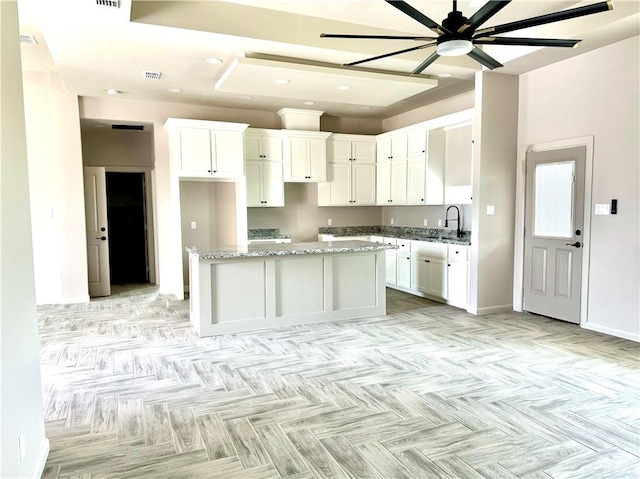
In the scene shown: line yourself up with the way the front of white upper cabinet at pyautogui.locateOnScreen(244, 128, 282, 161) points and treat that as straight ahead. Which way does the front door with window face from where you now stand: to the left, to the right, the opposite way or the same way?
to the right

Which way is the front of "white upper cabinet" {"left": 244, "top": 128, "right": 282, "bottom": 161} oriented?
toward the camera

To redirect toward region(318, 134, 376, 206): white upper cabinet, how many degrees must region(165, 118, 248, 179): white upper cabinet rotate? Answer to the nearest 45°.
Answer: approximately 90° to its left

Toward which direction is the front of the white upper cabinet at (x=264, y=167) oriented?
toward the camera

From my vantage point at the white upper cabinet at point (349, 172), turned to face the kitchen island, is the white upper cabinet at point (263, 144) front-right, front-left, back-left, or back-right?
front-right

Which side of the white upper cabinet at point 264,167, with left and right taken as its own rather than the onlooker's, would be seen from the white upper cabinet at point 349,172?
left

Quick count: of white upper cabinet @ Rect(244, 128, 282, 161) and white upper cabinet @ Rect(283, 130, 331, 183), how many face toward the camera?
2

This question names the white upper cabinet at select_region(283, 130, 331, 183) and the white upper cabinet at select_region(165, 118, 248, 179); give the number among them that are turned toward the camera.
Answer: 2

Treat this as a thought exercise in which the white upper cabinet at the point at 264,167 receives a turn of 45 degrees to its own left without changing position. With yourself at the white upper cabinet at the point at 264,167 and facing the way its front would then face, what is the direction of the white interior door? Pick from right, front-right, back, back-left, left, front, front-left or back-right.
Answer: back-right

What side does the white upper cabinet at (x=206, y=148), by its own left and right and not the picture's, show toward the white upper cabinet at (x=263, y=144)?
left

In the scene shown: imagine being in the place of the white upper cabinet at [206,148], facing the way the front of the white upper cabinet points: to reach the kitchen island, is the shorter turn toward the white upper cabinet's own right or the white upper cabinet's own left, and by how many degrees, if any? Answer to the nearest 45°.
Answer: approximately 45° to the white upper cabinet's own left

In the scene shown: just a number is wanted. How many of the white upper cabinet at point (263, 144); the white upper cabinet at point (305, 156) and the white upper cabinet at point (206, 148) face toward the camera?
3

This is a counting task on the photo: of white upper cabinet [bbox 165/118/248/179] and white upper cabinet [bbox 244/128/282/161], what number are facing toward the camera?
2

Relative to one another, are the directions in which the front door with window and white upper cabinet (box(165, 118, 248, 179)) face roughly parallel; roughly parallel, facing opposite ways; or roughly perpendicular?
roughly perpendicular

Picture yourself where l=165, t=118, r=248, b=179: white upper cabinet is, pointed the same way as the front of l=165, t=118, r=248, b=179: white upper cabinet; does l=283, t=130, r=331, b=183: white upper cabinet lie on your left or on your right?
on your left

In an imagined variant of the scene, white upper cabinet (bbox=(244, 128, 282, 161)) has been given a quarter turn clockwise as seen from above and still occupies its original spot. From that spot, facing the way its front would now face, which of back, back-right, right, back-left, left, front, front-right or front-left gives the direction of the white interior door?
front
